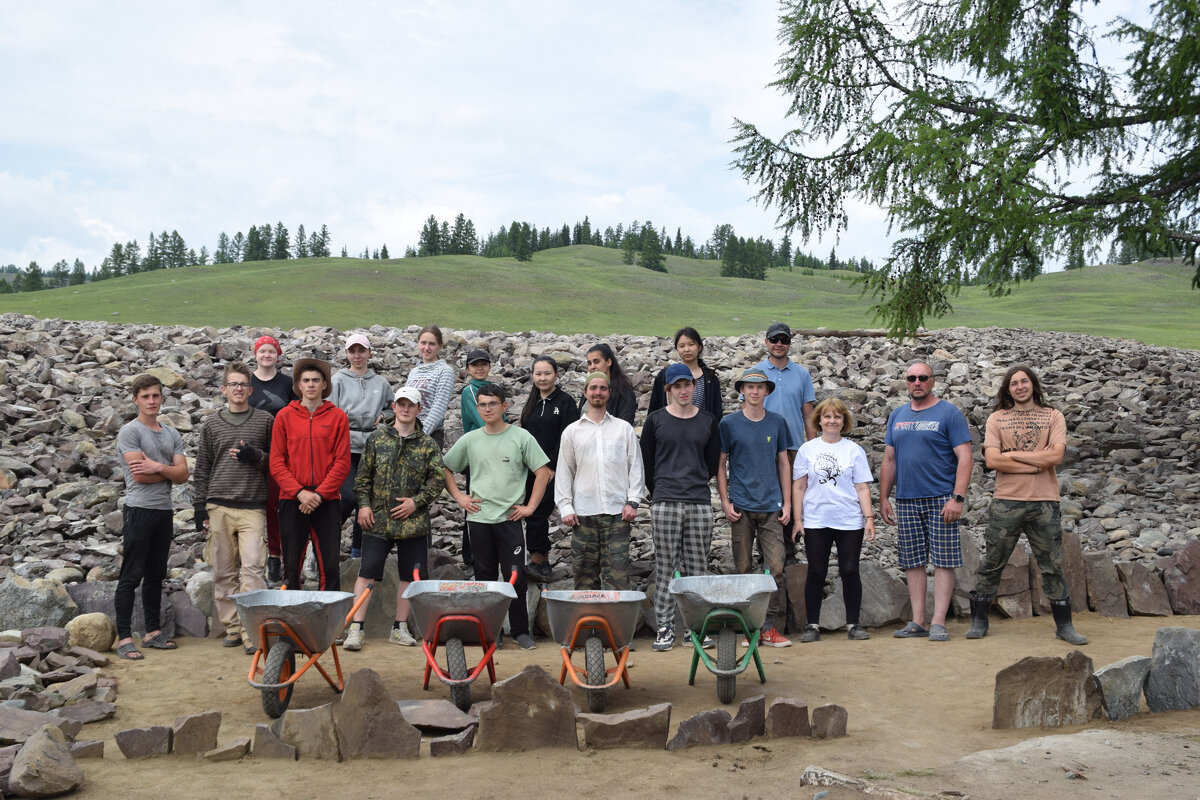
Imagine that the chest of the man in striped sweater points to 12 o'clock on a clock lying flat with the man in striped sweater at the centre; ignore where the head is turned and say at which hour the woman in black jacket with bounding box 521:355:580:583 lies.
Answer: The woman in black jacket is roughly at 9 o'clock from the man in striped sweater.

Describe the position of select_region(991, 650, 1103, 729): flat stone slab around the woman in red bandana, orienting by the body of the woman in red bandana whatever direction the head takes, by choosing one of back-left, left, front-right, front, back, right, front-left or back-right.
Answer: front-left

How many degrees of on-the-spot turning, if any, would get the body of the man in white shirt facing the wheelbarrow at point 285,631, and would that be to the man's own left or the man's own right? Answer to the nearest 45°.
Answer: approximately 45° to the man's own right

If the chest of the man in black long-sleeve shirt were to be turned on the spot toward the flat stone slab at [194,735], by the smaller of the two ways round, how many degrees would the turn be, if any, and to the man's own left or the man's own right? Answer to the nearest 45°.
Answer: approximately 45° to the man's own right

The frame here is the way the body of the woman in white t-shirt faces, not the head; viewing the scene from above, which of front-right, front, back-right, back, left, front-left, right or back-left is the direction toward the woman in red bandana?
right

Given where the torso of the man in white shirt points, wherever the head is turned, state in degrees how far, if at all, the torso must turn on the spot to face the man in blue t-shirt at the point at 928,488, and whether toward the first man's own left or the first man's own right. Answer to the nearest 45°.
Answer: approximately 90° to the first man's own left

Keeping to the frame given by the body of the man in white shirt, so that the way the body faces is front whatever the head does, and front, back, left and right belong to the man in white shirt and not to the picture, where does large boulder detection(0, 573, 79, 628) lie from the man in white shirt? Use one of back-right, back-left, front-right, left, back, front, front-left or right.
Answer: right

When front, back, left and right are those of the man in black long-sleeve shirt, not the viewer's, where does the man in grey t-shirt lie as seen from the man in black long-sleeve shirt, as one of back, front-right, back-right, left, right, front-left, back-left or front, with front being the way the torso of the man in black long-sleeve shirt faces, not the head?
right

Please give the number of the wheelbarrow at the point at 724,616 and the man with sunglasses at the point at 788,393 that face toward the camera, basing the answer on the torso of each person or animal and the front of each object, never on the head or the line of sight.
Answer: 2

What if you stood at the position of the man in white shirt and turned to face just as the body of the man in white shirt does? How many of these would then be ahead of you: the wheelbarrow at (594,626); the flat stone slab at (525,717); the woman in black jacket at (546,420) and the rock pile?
2

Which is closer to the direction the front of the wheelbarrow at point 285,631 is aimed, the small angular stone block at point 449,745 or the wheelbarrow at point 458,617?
the small angular stone block
